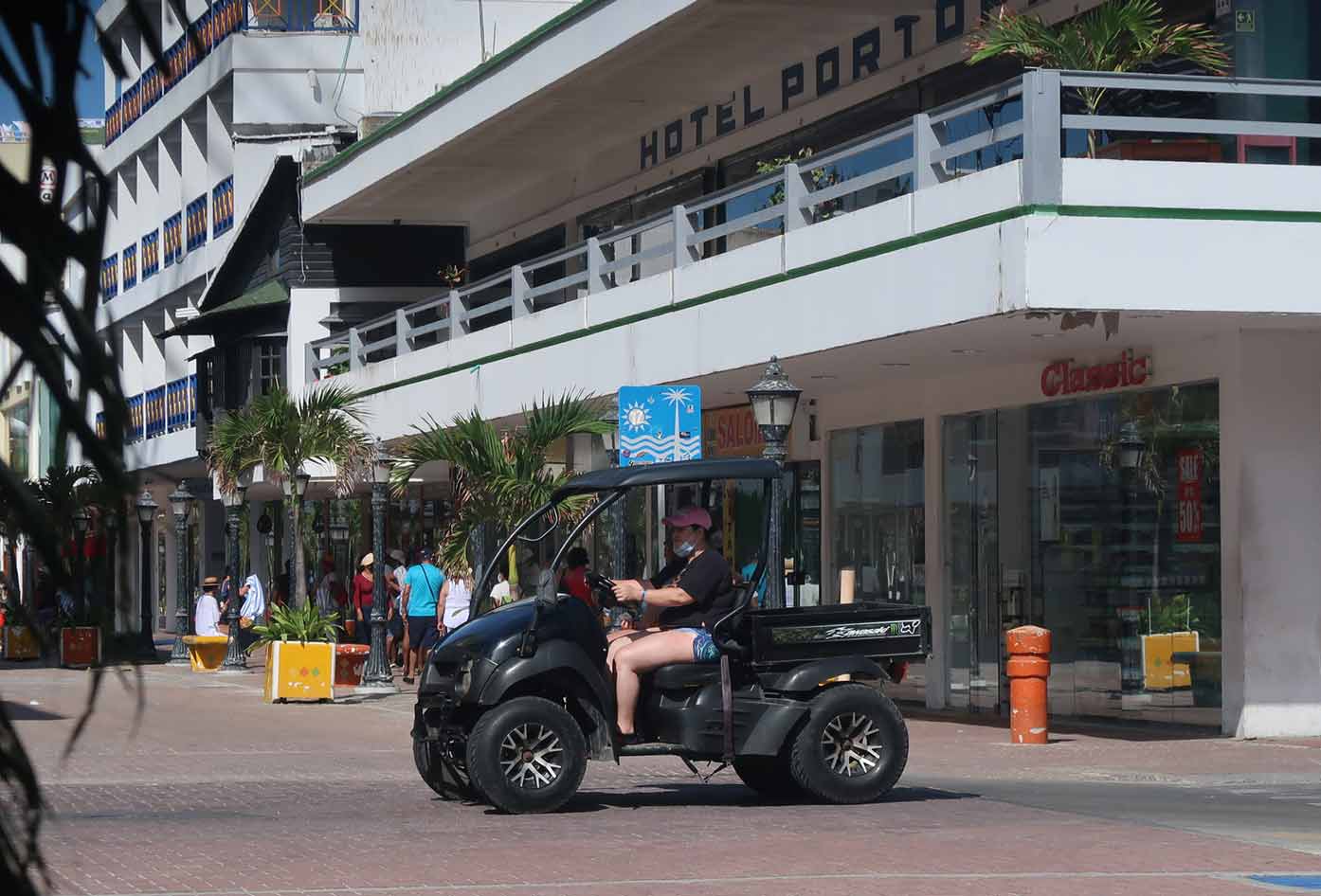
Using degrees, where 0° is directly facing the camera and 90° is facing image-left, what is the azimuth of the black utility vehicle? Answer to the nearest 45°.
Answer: approximately 90°

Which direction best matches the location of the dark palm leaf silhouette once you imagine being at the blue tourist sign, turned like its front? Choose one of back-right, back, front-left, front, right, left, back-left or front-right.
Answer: front

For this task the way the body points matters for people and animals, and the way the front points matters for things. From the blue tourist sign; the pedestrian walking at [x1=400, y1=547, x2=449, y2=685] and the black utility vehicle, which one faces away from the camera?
the pedestrian walking

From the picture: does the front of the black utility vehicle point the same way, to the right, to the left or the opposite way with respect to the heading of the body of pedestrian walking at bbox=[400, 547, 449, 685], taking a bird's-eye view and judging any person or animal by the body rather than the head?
to the left

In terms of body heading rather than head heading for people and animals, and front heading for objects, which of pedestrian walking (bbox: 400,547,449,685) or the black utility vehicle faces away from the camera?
the pedestrian walking

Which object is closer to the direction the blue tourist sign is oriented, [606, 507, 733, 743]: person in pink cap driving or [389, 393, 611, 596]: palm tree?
the person in pink cap driving

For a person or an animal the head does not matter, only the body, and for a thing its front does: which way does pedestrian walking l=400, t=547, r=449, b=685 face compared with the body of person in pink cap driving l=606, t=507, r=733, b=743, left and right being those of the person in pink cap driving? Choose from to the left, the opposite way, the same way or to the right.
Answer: to the right

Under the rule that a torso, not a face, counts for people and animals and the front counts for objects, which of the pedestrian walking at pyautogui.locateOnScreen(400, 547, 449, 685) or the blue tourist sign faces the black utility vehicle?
the blue tourist sign

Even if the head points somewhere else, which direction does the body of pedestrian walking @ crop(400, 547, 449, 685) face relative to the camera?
away from the camera

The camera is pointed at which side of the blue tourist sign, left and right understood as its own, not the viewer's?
front

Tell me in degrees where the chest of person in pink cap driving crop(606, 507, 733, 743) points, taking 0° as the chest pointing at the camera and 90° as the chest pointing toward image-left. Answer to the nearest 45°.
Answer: approximately 90°
